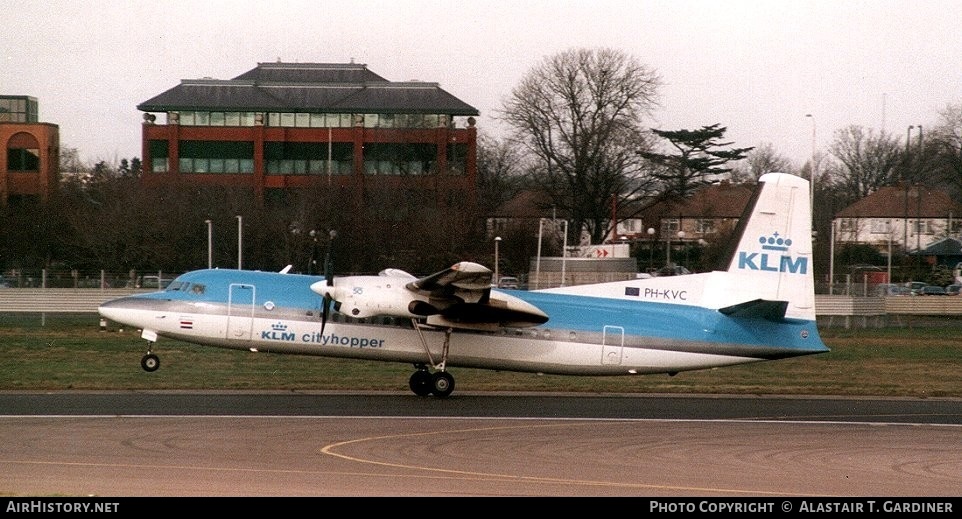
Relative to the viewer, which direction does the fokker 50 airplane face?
to the viewer's left
